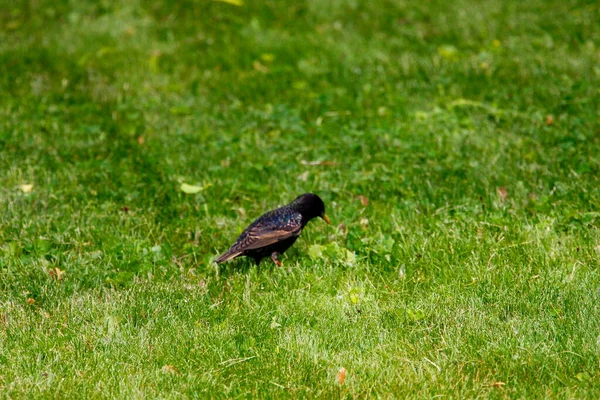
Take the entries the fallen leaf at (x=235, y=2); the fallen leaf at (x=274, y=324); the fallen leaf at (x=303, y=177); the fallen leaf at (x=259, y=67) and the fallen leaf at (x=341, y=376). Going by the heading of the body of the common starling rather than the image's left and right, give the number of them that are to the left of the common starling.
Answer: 3

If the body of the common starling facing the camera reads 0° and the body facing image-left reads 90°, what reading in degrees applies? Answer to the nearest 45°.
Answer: approximately 270°

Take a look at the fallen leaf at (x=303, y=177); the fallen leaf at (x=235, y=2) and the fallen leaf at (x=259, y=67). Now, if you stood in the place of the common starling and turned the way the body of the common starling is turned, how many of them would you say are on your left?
3

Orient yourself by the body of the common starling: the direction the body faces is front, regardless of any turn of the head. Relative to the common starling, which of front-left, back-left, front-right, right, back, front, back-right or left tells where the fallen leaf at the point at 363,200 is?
front-left

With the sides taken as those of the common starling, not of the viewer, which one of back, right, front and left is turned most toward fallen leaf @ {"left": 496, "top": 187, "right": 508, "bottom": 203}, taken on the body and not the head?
front

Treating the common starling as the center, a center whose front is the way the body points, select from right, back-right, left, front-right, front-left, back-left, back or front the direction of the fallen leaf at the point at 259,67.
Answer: left

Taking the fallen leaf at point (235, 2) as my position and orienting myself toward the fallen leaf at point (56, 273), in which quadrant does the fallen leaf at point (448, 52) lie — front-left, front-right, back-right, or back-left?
front-left

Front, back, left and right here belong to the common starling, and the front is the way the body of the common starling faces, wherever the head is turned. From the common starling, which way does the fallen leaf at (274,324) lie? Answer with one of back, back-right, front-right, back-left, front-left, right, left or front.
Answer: right

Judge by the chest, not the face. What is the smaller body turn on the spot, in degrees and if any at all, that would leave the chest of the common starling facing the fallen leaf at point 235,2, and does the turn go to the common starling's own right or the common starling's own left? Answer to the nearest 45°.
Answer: approximately 90° to the common starling's own left

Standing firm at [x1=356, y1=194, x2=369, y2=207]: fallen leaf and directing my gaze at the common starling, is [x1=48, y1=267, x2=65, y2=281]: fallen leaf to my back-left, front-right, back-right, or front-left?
front-right

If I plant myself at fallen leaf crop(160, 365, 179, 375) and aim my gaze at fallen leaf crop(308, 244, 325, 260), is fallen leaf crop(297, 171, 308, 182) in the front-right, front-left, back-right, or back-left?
front-left

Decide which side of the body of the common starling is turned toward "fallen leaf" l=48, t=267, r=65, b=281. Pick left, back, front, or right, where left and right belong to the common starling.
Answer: back

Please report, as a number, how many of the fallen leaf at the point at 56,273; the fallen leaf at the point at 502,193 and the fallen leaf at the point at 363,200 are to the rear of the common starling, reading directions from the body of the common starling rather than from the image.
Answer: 1

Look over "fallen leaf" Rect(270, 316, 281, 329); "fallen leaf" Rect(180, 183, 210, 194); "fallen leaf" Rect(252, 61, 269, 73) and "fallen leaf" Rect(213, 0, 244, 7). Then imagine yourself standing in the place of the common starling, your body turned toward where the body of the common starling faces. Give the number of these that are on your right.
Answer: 1

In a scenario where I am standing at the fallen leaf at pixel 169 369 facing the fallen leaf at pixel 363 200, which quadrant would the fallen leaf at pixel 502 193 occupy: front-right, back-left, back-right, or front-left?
front-right

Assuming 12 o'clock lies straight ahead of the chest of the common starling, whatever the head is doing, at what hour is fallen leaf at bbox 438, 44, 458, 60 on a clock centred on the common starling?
The fallen leaf is roughly at 10 o'clock from the common starling.
